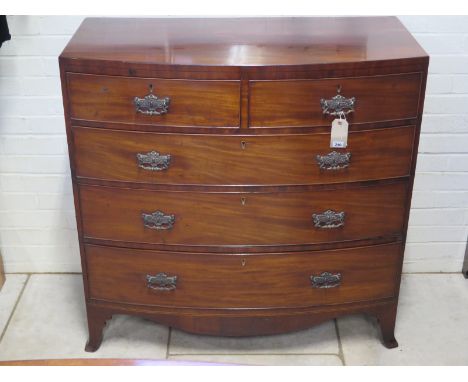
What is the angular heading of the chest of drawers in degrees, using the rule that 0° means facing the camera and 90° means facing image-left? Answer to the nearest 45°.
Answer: approximately 0°

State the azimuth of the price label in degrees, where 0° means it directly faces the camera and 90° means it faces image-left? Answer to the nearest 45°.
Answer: approximately 0°
